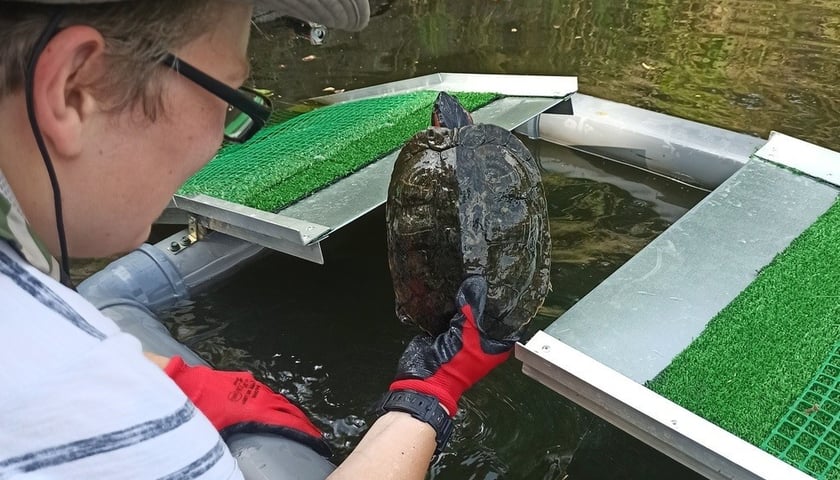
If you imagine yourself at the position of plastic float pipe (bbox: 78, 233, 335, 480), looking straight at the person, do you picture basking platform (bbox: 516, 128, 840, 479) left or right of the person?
left

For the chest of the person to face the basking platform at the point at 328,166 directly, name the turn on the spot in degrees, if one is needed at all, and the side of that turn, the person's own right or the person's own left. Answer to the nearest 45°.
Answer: approximately 45° to the person's own left

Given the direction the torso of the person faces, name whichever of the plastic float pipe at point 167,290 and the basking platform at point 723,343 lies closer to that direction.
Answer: the basking platform

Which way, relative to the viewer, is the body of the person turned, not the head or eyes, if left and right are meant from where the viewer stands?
facing away from the viewer and to the right of the viewer

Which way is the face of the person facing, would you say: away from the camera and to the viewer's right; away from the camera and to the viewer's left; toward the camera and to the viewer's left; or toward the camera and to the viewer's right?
away from the camera and to the viewer's right
